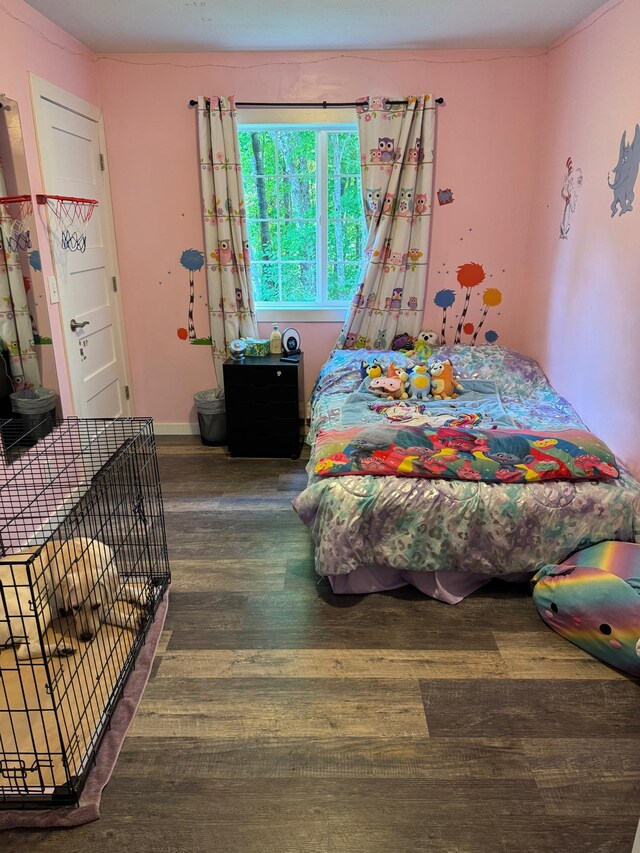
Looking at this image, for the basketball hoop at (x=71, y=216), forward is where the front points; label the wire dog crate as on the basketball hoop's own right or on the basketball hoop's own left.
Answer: on the basketball hoop's own right

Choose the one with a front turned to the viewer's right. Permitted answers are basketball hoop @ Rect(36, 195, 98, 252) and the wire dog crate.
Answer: the basketball hoop

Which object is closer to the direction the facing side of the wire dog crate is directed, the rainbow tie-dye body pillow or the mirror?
the rainbow tie-dye body pillow

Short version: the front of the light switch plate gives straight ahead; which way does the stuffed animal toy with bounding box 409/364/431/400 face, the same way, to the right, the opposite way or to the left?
to the right

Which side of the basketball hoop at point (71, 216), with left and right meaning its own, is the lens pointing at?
right

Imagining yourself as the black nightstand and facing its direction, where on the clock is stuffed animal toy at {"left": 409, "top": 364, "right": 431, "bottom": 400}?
The stuffed animal toy is roughly at 10 o'clock from the black nightstand.

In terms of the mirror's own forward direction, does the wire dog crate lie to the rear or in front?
in front

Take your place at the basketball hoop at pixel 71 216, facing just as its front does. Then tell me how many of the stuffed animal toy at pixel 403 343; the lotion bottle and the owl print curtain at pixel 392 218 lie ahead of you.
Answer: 3

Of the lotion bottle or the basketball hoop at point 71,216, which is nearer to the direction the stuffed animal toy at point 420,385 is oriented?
the basketball hoop

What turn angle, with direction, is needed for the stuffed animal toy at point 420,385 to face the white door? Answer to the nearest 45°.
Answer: approximately 90° to its right
